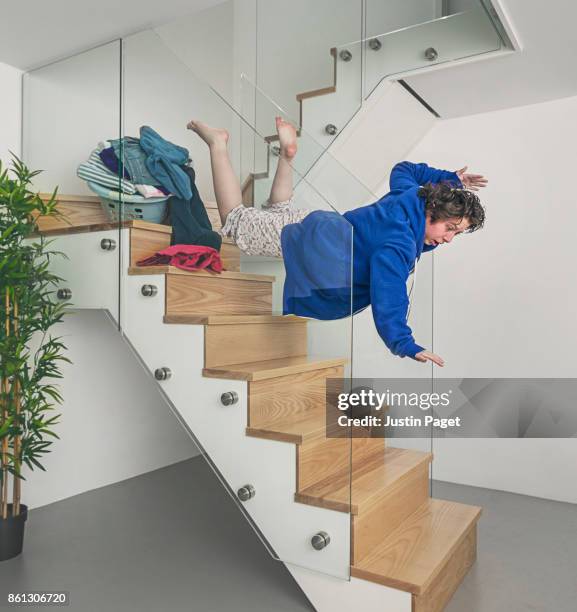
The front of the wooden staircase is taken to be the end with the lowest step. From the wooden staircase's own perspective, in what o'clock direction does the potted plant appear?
The potted plant is roughly at 5 o'clock from the wooden staircase.

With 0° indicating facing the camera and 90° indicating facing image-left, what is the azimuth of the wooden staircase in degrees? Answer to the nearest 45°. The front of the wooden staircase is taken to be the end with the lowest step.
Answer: approximately 315°
